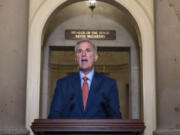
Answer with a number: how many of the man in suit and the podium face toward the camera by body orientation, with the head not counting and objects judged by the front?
2

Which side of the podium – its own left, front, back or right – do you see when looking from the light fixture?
back

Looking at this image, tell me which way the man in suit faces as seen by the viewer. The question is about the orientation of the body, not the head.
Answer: toward the camera

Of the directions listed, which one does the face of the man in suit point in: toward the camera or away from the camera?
toward the camera

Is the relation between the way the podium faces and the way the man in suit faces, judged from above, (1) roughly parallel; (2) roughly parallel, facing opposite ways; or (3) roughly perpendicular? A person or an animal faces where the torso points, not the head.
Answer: roughly parallel

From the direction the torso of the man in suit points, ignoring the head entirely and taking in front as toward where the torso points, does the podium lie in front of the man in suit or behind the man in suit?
in front

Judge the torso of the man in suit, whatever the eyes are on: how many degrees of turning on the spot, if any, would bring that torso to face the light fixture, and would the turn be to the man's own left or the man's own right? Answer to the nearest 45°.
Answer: approximately 180°

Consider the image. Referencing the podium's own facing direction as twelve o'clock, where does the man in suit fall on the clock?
The man in suit is roughly at 6 o'clock from the podium.
